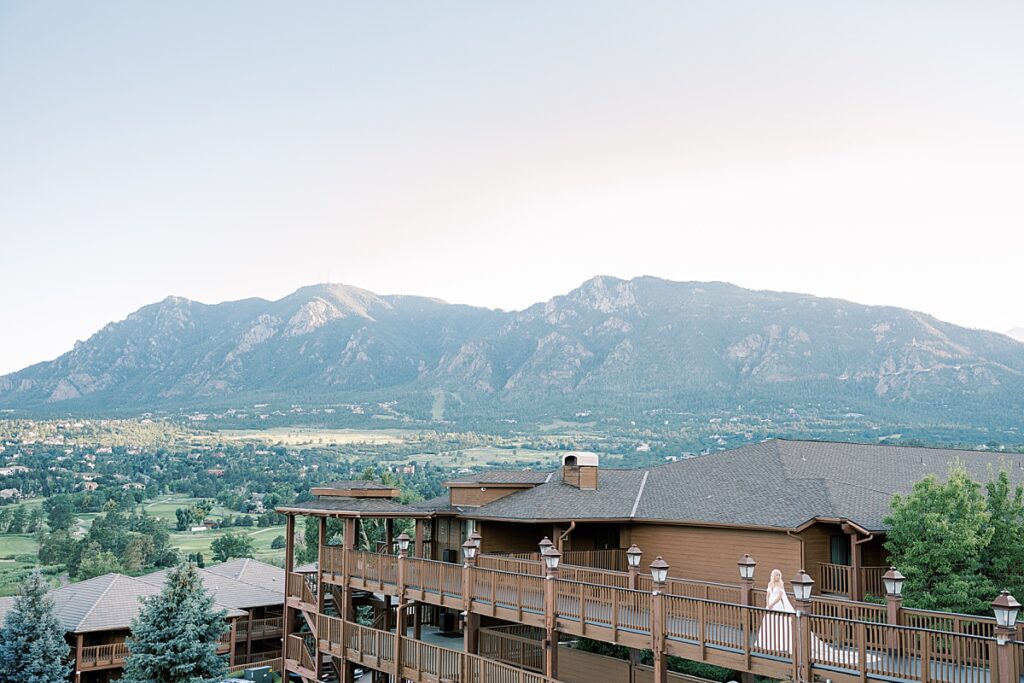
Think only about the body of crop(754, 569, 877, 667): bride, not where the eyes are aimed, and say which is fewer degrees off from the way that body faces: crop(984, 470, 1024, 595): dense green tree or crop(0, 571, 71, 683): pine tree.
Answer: the pine tree

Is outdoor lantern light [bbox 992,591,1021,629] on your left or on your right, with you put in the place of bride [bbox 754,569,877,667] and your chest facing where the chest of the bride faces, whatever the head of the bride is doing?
on your left

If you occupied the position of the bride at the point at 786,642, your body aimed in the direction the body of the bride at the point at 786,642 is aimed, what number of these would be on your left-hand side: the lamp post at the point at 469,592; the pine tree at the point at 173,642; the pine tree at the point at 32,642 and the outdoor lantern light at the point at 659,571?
0

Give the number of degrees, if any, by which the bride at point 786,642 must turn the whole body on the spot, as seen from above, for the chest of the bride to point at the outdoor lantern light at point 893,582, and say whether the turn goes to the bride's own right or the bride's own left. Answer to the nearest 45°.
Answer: approximately 135° to the bride's own left

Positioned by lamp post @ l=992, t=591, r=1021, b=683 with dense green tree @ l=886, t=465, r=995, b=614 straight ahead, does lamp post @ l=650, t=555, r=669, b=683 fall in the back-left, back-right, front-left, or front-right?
front-left

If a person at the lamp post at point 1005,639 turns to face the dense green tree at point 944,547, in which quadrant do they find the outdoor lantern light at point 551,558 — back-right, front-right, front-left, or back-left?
front-left

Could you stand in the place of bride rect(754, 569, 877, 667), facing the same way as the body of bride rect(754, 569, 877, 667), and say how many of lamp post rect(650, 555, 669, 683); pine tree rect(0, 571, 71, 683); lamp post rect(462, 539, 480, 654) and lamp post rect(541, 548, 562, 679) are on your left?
0

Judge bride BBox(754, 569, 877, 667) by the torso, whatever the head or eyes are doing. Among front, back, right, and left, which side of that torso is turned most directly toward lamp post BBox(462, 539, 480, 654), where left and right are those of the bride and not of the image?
right

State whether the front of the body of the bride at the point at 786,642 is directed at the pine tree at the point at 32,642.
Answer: no

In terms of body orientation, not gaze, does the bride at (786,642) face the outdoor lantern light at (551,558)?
no

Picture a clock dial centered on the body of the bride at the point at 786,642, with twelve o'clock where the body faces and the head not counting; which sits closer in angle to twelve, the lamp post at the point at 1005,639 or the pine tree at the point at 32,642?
the pine tree

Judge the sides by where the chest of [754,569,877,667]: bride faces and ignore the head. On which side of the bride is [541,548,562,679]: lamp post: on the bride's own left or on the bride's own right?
on the bride's own right

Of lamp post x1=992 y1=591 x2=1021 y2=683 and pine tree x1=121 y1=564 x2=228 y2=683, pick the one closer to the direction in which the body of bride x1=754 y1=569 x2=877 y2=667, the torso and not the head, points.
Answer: the pine tree

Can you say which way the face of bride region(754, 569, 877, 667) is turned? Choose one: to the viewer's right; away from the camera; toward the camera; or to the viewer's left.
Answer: toward the camera

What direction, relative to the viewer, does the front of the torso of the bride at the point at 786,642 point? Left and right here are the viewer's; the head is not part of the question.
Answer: facing the viewer and to the left of the viewer

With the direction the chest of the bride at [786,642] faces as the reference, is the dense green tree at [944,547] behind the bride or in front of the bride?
behind
